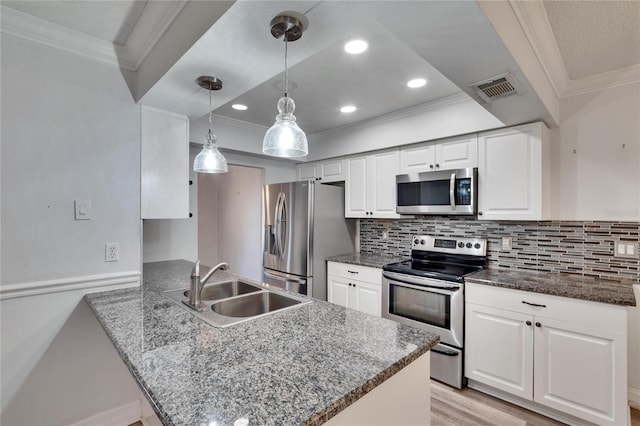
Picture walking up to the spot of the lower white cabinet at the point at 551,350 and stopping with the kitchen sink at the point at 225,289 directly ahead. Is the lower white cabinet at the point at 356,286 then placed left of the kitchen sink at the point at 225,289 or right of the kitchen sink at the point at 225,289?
right

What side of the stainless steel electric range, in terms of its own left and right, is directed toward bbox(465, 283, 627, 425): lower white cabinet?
left

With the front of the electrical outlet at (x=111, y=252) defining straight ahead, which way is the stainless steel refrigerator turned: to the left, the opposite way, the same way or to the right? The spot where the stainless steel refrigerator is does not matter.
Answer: to the right

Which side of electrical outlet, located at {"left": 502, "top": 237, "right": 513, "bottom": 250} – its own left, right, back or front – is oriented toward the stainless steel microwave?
right

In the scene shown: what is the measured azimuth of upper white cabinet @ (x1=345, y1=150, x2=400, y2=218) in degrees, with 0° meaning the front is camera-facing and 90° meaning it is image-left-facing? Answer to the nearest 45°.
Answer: approximately 45°

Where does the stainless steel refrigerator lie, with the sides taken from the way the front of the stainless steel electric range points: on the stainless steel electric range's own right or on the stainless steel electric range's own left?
on the stainless steel electric range's own right
